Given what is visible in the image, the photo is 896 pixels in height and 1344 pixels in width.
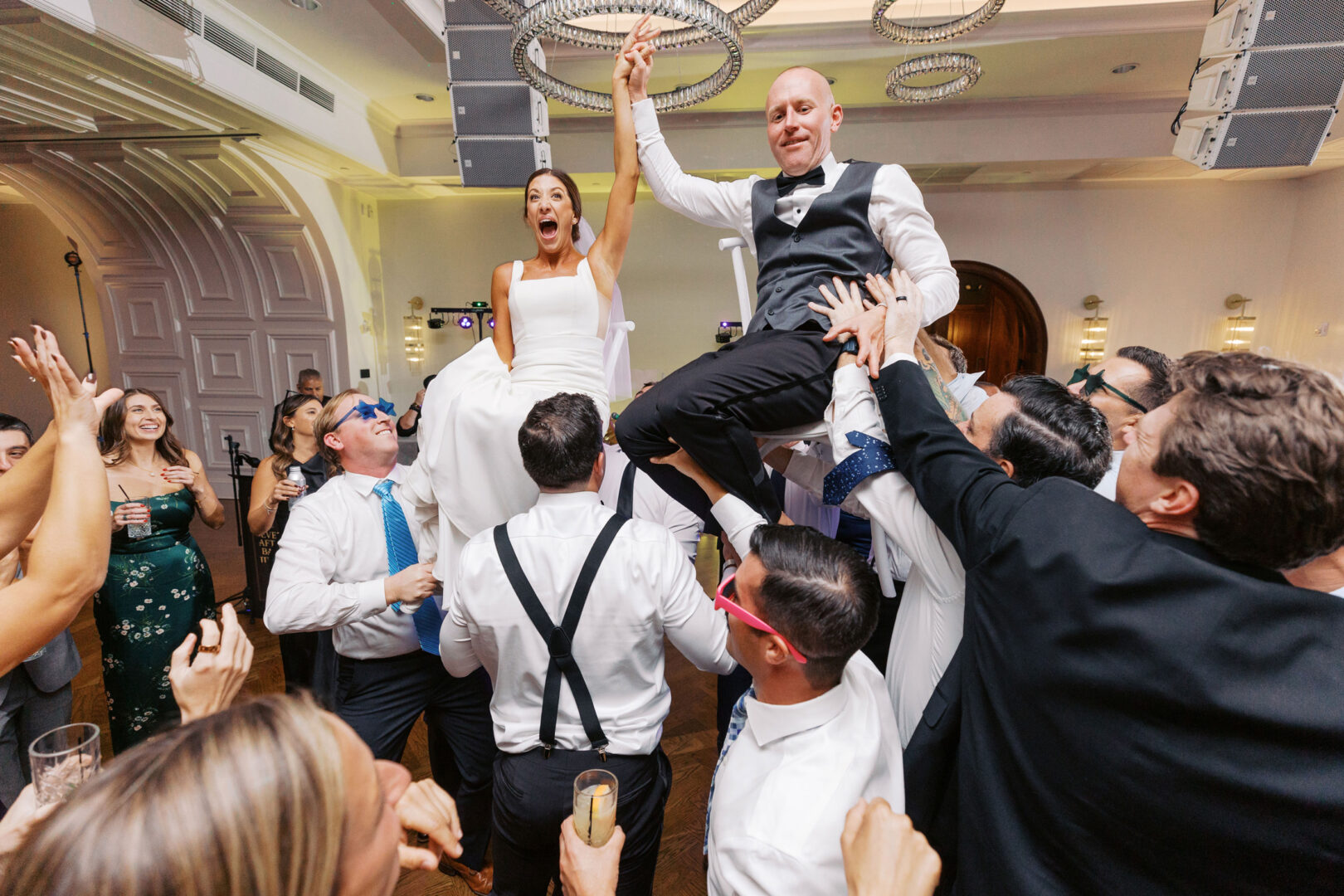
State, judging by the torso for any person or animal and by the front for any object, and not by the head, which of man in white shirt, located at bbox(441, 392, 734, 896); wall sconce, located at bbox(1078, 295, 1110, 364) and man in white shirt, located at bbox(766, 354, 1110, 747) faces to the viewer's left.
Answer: man in white shirt, located at bbox(766, 354, 1110, 747)

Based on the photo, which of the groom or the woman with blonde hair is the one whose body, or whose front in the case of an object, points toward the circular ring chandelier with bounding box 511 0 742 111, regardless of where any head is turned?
the woman with blonde hair

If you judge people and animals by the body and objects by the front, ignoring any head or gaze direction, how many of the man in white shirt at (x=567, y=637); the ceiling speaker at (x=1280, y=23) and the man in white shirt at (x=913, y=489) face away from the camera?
1

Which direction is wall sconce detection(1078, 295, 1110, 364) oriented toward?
toward the camera

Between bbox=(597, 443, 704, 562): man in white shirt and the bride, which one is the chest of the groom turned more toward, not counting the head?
the bride

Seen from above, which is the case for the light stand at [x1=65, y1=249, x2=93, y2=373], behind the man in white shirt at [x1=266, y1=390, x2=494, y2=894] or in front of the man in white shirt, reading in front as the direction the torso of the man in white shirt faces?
behind

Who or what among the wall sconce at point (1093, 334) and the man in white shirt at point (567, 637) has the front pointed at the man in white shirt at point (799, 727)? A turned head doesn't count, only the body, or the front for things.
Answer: the wall sconce

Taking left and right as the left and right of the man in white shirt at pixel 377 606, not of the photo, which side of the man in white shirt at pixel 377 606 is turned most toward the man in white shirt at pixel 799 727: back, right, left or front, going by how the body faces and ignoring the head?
front

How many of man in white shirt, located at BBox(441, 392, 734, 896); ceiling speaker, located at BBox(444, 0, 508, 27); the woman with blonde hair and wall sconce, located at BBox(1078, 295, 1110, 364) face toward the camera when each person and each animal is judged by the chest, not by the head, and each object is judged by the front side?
2

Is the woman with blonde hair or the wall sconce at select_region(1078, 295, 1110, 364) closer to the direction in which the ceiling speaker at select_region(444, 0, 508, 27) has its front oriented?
the woman with blonde hair

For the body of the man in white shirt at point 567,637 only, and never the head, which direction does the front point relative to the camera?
away from the camera

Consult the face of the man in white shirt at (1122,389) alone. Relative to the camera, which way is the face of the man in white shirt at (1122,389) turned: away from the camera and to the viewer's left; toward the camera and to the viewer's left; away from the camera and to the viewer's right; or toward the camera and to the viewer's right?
toward the camera and to the viewer's left

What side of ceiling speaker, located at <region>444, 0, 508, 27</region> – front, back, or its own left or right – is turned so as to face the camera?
front

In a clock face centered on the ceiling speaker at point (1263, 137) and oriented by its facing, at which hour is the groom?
The groom is roughly at 2 o'clock from the ceiling speaker.

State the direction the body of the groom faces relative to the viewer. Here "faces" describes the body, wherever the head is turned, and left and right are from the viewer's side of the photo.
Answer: facing the viewer and to the left of the viewer

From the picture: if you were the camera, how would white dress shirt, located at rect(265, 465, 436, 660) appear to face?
facing the viewer and to the right of the viewer

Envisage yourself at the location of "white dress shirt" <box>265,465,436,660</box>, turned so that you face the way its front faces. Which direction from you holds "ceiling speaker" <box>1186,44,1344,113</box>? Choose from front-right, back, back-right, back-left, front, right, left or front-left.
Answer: front-left

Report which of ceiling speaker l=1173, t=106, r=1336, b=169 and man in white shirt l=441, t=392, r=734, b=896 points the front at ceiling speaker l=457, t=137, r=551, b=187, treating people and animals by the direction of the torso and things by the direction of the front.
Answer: the man in white shirt
